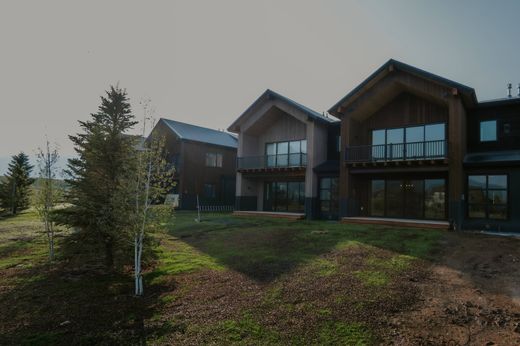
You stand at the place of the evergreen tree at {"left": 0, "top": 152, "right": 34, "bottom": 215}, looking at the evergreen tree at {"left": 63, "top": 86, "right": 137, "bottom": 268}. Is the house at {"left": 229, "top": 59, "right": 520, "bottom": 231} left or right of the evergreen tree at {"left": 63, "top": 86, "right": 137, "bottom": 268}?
left
